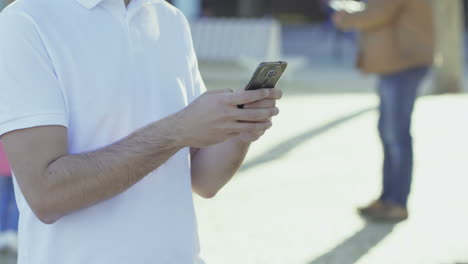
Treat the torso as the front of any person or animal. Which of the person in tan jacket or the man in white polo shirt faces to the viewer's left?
the person in tan jacket

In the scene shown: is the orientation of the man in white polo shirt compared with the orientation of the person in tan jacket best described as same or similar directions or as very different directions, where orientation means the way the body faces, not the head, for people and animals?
very different directions

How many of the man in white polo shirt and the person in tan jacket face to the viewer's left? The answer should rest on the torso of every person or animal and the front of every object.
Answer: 1

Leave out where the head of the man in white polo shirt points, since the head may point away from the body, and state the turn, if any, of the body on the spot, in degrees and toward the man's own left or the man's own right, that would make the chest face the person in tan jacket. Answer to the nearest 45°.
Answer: approximately 90° to the man's own left

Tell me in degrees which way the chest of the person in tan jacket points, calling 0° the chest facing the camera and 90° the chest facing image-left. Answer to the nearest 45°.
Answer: approximately 90°

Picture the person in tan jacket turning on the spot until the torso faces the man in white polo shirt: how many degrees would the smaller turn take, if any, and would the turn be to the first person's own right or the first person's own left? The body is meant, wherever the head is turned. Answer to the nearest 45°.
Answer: approximately 90° to the first person's own left
